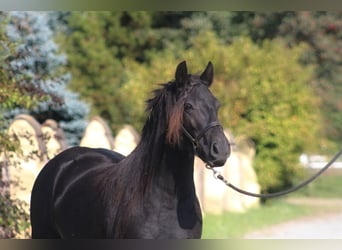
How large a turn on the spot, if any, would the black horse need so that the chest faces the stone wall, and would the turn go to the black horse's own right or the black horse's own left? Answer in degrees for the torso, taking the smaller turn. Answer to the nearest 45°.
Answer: approximately 135° to the black horse's own left

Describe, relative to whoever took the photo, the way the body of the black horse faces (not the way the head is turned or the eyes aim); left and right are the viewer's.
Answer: facing the viewer and to the right of the viewer
